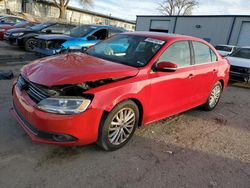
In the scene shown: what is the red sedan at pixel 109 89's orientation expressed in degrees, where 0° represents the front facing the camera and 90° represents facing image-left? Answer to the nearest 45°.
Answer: approximately 45°

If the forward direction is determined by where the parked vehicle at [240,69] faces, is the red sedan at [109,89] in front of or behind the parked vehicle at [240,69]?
in front

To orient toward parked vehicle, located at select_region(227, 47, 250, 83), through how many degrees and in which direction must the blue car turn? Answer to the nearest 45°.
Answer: approximately 135° to its left

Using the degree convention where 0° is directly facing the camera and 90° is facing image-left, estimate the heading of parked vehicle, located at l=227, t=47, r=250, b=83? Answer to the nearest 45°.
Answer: approximately 45°

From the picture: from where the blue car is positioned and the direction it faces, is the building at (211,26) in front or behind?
behind

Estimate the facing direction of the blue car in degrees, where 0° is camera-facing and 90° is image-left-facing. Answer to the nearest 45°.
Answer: approximately 45°

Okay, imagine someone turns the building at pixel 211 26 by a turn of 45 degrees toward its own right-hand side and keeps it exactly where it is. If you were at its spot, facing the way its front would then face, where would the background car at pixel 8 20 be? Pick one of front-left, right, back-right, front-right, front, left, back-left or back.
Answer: front

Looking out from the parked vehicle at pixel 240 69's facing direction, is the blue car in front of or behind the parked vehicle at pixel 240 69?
in front

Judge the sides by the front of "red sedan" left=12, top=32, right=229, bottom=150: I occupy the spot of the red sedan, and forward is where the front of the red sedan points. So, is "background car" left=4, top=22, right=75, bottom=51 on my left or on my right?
on my right
